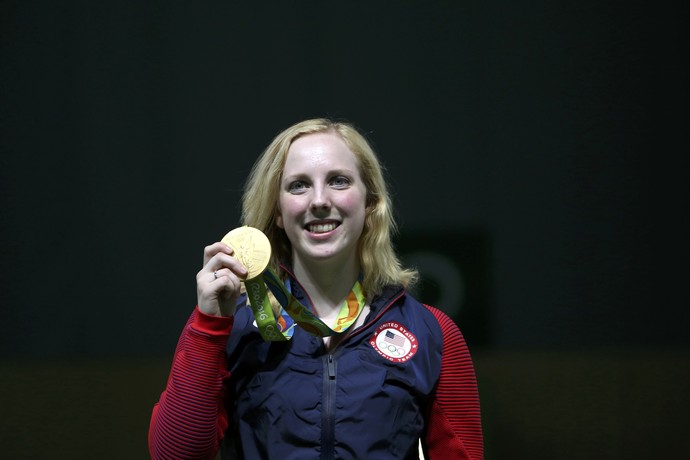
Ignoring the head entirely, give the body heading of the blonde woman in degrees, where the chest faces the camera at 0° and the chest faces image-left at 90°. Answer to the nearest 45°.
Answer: approximately 0°

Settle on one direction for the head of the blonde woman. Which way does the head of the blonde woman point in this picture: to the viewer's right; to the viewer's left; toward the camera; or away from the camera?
toward the camera
